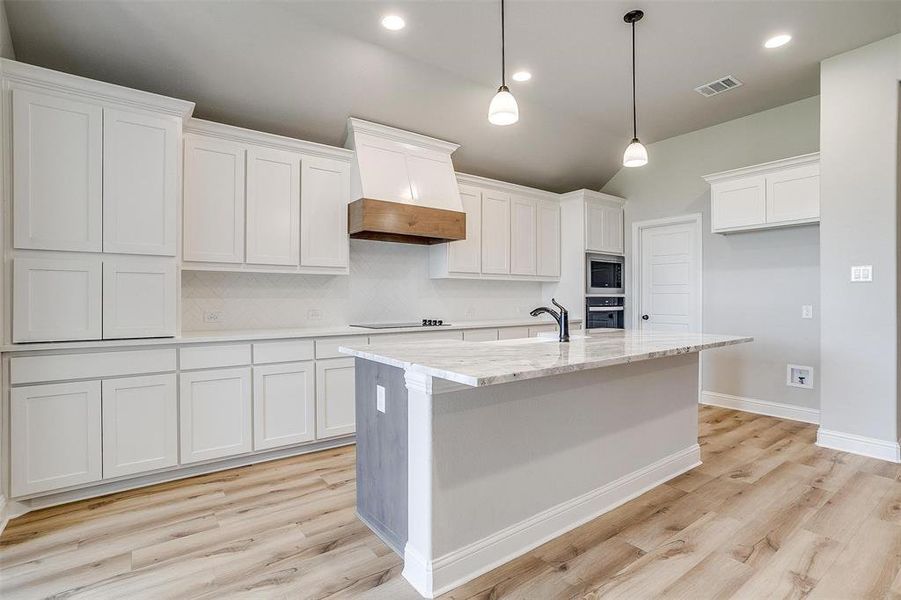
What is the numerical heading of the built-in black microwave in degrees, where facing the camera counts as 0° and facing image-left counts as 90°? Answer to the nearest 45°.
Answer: approximately 315°

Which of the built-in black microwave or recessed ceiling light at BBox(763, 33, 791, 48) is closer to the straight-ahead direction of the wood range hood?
the recessed ceiling light

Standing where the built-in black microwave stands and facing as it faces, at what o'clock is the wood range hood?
The wood range hood is roughly at 3 o'clock from the built-in black microwave.

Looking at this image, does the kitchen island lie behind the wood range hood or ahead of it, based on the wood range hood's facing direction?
ahead

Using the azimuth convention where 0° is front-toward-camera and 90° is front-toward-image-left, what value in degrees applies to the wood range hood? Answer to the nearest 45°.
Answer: approximately 315°

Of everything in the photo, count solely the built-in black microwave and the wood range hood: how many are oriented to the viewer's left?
0

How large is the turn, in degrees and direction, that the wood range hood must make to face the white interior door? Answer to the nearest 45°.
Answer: approximately 45° to its left

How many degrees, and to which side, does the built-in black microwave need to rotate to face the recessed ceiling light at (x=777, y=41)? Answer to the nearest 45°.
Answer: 0° — it already faces it

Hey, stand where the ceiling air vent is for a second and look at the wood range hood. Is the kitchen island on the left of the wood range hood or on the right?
left

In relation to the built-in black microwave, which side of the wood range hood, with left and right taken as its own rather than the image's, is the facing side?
left

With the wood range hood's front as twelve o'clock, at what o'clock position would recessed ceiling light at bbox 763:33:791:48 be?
The recessed ceiling light is roughly at 11 o'clock from the wood range hood.

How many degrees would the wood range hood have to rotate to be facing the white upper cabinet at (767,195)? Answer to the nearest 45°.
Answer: approximately 45° to its left
